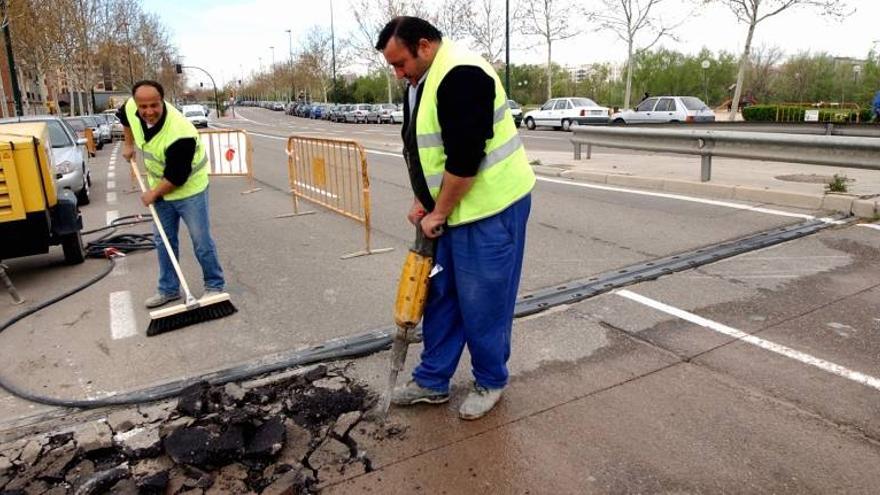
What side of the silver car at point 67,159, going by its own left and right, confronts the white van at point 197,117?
back

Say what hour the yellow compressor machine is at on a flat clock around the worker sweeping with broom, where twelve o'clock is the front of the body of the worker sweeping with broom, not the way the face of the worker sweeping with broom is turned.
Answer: The yellow compressor machine is roughly at 3 o'clock from the worker sweeping with broom.

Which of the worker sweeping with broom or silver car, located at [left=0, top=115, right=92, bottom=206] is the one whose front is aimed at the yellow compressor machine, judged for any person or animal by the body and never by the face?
the silver car

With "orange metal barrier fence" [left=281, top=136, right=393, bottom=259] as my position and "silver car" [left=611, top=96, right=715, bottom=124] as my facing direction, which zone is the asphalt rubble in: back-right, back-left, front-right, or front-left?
back-right

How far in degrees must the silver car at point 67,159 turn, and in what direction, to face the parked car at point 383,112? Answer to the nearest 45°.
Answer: approximately 135° to its left

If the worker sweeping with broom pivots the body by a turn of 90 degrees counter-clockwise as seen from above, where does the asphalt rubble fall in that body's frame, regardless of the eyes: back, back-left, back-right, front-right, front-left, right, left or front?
front-right

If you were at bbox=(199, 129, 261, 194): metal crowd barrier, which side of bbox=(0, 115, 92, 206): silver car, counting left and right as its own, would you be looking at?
left

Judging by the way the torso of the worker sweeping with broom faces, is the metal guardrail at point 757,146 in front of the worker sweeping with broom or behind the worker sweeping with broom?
behind

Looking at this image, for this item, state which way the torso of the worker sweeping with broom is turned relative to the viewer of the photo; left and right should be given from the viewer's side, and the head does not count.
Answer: facing the viewer and to the left of the viewer

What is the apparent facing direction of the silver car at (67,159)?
toward the camera

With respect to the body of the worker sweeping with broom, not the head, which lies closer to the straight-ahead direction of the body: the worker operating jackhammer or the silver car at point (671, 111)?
the worker operating jackhammer

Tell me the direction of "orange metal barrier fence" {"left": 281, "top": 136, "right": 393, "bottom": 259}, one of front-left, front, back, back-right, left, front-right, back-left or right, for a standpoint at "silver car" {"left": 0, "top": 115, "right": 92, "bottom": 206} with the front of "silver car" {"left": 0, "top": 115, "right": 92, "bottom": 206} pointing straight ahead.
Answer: front-left

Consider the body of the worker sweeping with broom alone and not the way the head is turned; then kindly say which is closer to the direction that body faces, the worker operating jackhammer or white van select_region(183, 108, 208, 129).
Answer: the worker operating jackhammer

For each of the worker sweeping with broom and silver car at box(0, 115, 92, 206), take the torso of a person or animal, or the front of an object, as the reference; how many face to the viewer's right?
0
